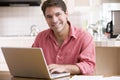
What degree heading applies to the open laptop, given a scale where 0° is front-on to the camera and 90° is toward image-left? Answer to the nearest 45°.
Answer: approximately 225°

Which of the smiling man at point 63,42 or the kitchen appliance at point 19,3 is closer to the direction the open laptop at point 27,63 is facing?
the smiling man

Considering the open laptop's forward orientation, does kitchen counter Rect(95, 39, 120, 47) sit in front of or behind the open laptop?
in front

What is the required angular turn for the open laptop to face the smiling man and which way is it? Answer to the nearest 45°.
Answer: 0° — it already faces them
